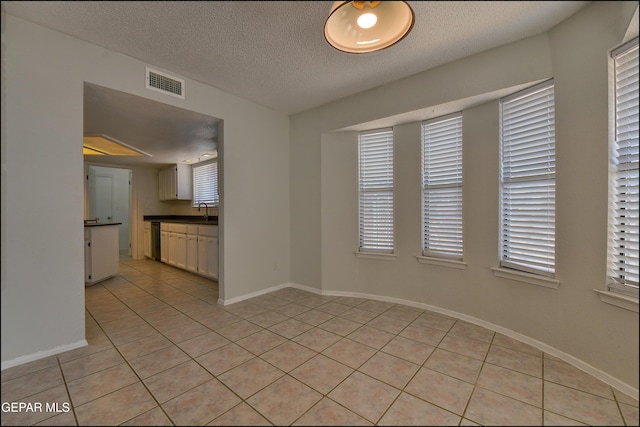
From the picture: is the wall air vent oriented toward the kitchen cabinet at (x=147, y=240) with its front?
no

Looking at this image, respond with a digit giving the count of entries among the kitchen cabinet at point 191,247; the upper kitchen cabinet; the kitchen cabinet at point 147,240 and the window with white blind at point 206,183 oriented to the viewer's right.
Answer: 0

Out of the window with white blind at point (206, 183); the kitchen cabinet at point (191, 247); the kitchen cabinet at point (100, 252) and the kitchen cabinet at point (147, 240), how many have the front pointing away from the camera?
0

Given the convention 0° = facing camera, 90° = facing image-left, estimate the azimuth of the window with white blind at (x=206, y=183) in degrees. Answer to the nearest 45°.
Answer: approximately 45°

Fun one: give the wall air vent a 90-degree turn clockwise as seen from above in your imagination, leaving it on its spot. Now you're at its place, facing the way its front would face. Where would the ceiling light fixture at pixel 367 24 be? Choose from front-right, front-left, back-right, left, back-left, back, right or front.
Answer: left

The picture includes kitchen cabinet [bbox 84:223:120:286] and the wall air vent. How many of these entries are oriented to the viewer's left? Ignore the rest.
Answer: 0

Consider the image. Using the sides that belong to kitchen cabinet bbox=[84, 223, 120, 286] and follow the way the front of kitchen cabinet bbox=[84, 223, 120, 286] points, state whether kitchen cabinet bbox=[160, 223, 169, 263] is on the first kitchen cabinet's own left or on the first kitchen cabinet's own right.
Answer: on the first kitchen cabinet's own left

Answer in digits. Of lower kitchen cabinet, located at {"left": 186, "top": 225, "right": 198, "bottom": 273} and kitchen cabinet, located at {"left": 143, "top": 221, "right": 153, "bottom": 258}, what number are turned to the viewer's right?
0

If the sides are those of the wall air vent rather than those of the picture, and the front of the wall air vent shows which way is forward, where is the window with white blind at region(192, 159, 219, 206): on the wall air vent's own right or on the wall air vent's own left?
on the wall air vent's own left

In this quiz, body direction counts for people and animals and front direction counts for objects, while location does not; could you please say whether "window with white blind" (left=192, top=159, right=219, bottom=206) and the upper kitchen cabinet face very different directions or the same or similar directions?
same or similar directions

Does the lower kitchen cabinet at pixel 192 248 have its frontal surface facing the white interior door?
no

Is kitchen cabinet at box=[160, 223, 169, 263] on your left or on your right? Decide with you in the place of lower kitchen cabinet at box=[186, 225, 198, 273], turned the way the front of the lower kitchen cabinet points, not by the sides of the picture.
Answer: on your right

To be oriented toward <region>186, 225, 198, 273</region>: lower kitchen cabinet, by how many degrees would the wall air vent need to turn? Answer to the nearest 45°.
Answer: approximately 135° to its left

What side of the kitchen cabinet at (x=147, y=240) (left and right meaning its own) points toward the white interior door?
right

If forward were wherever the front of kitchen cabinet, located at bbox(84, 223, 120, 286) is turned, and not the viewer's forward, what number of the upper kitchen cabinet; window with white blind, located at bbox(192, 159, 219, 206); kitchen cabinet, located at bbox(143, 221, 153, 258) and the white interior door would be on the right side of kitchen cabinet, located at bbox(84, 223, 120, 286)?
0

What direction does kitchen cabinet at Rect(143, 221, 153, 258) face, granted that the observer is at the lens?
facing the viewer and to the left of the viewer
